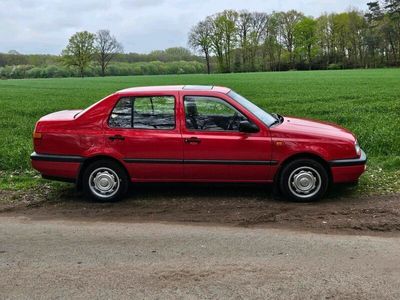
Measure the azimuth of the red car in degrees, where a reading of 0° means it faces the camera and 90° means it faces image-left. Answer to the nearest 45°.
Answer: approximately 270°
